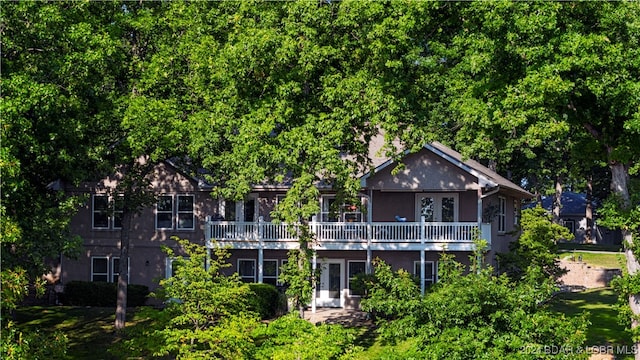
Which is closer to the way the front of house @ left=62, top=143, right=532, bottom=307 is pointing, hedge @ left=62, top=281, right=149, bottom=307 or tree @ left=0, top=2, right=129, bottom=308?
the tree

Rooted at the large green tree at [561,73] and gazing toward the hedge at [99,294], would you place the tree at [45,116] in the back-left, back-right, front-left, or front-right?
front-left

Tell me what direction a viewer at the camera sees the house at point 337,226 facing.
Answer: facing the viewer

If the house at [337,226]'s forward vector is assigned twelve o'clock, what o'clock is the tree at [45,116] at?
The tree is roughly at 1 o'clock from the house.

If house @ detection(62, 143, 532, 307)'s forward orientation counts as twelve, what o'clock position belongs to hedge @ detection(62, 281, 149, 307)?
The hedge is roughly at 3 o'clock from the house.
